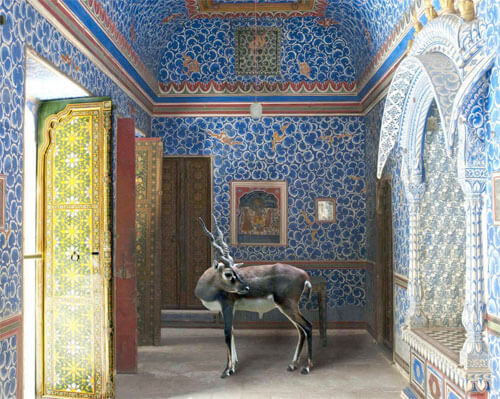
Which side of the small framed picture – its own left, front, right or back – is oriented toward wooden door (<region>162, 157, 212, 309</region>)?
right

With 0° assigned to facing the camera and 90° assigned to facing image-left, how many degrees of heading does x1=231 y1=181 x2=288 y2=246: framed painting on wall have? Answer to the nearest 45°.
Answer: approximately 0°

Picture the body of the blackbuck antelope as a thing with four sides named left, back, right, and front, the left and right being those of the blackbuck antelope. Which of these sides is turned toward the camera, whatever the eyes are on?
left

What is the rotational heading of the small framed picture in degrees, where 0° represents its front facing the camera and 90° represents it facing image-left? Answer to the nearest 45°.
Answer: approximately 0°

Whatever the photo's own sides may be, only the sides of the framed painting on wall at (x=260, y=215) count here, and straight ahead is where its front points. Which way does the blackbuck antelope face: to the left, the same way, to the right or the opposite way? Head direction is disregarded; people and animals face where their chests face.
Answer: to the right

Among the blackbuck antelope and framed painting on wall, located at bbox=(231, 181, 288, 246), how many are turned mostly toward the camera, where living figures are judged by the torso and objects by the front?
1

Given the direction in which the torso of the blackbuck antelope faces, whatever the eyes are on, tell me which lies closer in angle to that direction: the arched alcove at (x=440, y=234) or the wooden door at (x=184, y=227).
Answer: the wooden door

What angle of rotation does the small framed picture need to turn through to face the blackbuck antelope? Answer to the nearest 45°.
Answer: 0° — it already faces it

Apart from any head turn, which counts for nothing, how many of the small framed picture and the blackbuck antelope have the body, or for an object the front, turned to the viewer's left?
1

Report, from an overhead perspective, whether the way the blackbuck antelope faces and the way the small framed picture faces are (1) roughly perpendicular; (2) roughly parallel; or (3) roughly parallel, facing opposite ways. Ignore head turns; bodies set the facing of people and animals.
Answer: roughly perpendicular

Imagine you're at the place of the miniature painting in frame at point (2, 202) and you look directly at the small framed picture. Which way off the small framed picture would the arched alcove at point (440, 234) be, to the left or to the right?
right

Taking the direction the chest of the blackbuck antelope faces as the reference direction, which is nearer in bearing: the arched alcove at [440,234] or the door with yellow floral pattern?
the door with yellow floral pattern
